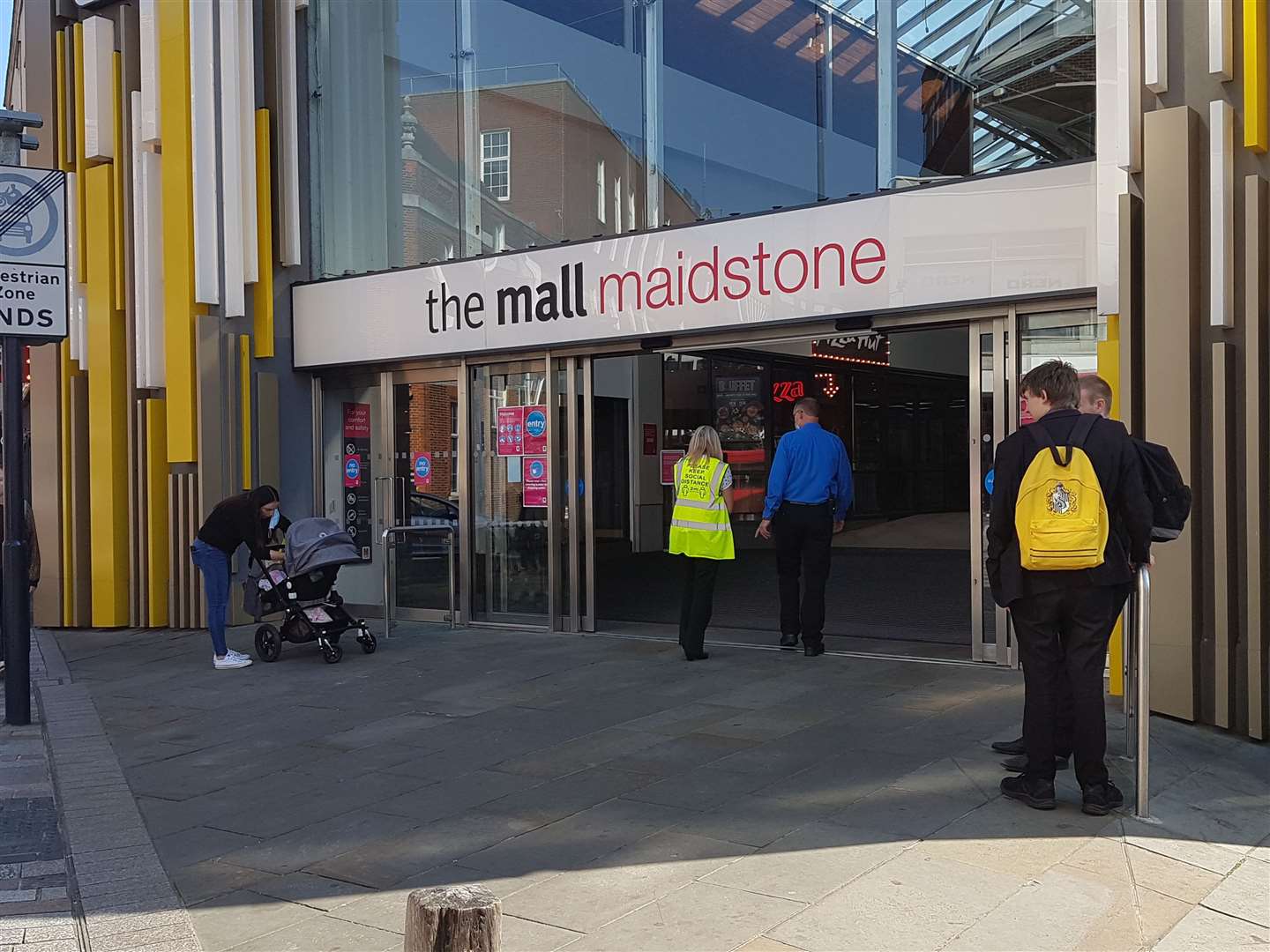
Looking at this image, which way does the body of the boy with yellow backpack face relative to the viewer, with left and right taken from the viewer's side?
facing away from the viewer

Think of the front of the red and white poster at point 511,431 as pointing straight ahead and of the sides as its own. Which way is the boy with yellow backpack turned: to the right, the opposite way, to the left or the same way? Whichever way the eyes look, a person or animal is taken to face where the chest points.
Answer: the opposite way

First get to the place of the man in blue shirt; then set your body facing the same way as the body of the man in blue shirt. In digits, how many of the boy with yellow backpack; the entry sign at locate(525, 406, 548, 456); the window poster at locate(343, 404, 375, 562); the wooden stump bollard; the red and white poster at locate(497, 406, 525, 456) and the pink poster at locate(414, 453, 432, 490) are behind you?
2

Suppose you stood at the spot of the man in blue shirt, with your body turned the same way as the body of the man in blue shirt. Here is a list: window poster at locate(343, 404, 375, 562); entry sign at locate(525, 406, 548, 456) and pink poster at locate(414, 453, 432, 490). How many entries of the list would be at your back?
0

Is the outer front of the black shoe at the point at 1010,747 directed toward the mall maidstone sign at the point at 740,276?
no

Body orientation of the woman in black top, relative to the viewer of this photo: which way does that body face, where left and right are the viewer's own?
facing to the right of the viewer

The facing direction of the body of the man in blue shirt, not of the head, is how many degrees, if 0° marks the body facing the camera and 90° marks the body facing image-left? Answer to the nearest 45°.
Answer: approximately 180°

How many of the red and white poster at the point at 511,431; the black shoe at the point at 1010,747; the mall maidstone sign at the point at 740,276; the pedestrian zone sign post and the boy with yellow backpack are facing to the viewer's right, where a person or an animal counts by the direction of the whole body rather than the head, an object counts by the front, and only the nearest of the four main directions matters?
0

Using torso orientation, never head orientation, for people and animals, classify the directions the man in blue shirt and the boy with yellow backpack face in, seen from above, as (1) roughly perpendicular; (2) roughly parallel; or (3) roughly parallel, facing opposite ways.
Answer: roughly parallel

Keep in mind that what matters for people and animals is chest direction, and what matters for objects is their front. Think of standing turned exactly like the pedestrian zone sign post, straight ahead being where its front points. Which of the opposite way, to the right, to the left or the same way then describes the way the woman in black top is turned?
to the left

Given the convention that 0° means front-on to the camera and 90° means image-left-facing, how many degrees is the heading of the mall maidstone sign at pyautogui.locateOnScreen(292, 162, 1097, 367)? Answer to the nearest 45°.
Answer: approximately 45°

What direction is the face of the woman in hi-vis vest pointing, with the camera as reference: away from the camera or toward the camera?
away from the camera

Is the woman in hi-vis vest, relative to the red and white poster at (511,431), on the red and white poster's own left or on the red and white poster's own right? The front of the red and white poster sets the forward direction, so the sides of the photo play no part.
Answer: on the red and white poster's own left

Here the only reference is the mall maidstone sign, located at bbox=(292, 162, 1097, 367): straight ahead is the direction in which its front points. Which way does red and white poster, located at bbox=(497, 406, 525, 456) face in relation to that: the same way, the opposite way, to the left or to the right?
the same way

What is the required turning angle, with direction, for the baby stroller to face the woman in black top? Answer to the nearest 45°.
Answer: approximately 135° to its right

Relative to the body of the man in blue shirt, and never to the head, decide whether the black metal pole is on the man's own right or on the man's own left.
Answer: on the man's own left

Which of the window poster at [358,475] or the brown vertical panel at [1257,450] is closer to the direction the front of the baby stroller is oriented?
the brown vertical panel

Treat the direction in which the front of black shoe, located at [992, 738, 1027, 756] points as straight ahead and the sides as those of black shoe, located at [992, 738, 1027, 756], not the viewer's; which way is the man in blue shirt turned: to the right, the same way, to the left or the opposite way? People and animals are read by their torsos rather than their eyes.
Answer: to the right
